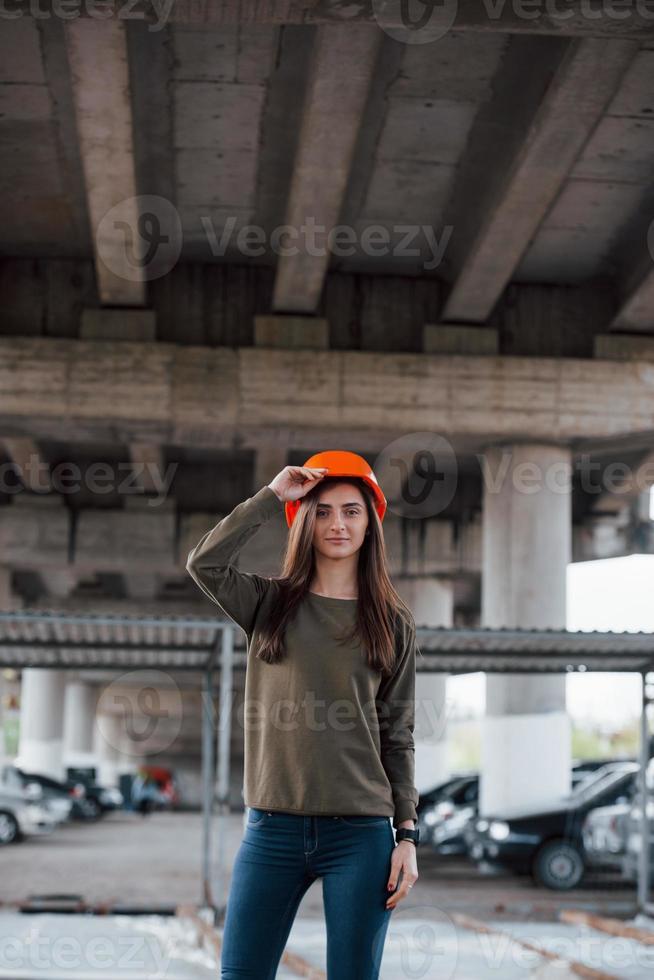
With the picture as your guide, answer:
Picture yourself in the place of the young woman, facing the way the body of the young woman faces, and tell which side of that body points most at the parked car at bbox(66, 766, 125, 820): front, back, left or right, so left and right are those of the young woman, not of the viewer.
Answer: back

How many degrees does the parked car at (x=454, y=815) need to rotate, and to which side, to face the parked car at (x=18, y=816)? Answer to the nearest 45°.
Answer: approximately 45° to its right

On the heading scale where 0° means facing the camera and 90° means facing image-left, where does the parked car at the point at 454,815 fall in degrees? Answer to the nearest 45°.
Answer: approximately 45°

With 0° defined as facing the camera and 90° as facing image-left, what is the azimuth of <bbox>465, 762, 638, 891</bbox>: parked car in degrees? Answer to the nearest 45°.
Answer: approximately 45°

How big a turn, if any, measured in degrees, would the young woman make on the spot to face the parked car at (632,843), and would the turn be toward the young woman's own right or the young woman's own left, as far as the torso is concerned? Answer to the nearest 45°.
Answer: approximately 180°

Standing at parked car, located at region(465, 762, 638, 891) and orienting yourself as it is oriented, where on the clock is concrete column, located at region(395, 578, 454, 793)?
The concrete column is roughly at 4 o'clock from the parked car.
